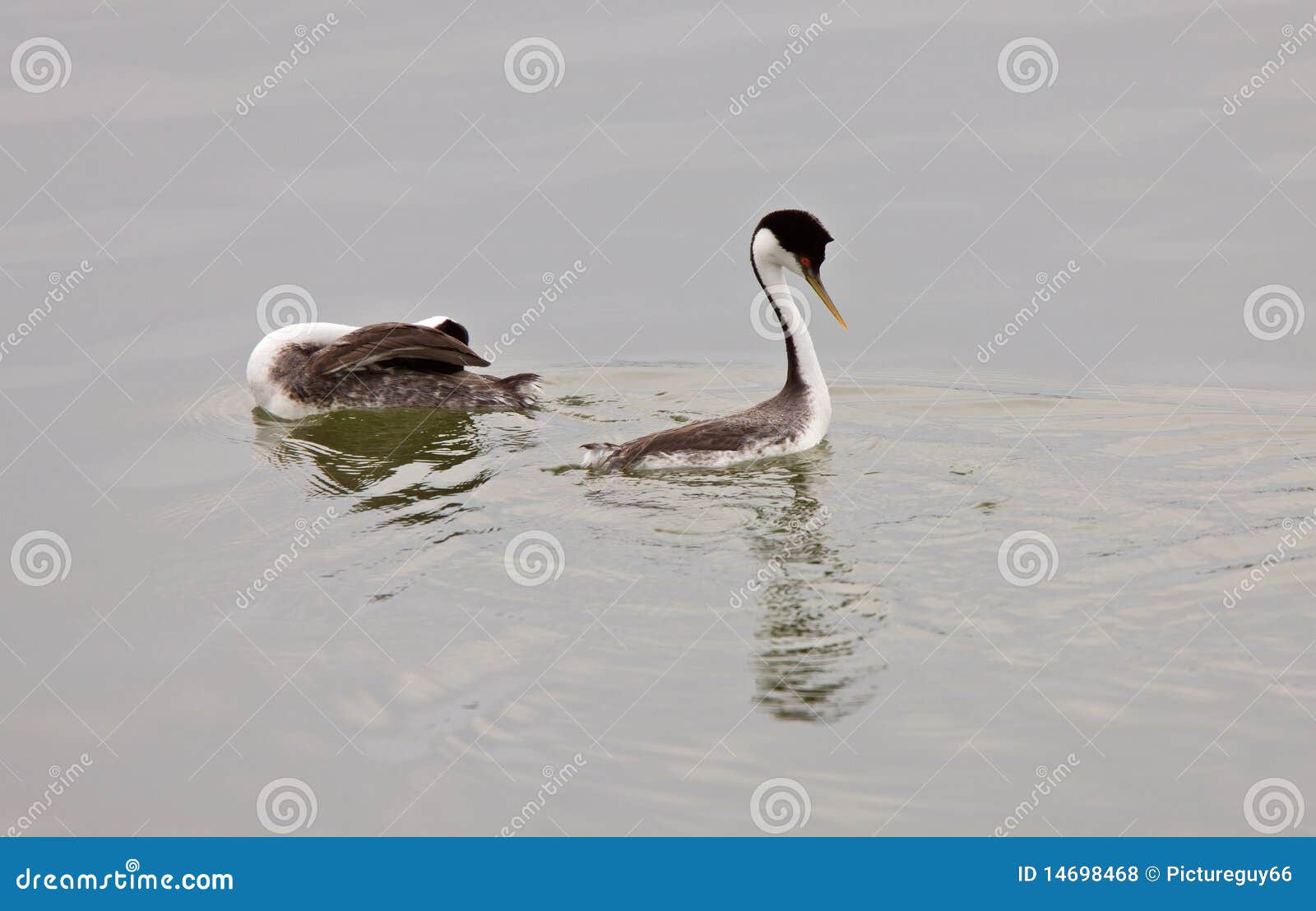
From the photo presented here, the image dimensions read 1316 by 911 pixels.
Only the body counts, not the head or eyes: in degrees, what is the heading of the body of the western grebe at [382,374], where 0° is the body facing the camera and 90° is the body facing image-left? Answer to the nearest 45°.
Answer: approximately 90°

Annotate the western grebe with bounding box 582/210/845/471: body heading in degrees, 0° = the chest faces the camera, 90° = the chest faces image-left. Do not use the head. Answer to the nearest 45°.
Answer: approximately 270°

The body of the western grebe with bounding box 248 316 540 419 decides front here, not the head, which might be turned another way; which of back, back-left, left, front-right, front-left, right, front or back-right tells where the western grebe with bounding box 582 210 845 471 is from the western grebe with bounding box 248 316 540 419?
back-left

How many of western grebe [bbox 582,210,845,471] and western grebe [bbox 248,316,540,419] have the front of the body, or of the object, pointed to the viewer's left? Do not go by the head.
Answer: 1

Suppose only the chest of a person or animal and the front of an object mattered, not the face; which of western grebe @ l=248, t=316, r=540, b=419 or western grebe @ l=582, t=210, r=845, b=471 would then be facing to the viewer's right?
western grebe @ l=582, t=210, r=845, b=471

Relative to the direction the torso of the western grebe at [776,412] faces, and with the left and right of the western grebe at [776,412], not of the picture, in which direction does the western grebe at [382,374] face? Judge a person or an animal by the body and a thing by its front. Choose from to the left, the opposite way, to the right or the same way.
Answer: the opposite way

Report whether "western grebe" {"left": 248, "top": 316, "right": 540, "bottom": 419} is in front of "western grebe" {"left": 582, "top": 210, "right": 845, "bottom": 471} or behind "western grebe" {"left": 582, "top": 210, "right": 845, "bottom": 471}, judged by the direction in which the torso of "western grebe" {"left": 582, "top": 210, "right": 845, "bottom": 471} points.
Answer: behind
